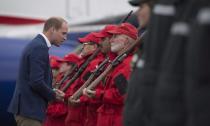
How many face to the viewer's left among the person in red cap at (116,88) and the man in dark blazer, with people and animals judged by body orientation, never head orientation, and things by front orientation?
1

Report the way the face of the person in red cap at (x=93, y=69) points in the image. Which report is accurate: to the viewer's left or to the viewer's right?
to the viewer's left

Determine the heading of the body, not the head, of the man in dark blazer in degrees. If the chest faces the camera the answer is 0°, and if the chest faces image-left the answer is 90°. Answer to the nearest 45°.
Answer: approximately 270°

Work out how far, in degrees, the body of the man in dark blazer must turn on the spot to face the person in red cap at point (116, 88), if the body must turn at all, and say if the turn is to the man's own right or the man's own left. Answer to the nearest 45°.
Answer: approximately 45° to the man's own right

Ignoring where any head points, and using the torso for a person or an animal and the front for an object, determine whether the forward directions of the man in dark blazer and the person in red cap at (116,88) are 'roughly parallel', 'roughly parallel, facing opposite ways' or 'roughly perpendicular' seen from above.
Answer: roughly parallel, facing opposite ways

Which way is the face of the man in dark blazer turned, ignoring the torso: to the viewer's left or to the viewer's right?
to the viewer's right

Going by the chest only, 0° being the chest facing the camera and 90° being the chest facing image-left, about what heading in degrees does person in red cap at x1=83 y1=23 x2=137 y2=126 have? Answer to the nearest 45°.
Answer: approximately 90°
